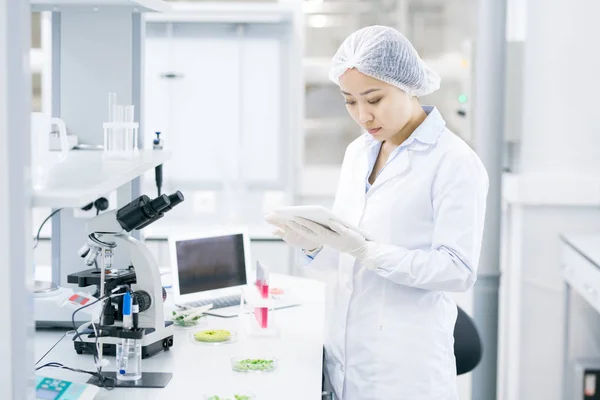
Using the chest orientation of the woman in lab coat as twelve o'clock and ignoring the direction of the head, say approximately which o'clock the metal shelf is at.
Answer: The metal shelf is roughly at 2 o'clock from the woman in lab coat.

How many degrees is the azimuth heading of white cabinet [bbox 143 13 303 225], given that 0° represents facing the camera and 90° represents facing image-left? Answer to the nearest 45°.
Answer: approximately 0°

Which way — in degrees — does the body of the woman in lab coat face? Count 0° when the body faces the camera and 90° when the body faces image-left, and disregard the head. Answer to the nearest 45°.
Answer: approximately 45°

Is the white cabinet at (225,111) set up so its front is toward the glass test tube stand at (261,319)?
yes

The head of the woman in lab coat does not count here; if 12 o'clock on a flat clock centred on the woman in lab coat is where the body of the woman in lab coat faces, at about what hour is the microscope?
The microscope is roughly at 1 o'clock from the woman in lab coat.

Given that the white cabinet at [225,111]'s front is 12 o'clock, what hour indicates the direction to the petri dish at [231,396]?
The petri dish is roughly at 12 o'clock from the white cabinet.

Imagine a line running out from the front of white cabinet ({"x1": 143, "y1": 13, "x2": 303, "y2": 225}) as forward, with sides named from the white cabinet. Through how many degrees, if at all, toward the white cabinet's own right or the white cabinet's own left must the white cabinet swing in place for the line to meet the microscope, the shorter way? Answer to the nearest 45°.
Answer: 0° — it already faces it

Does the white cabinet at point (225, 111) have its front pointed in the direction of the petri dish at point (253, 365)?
yes
